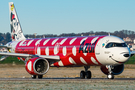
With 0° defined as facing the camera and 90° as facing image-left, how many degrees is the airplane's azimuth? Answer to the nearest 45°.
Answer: approximately 315°
